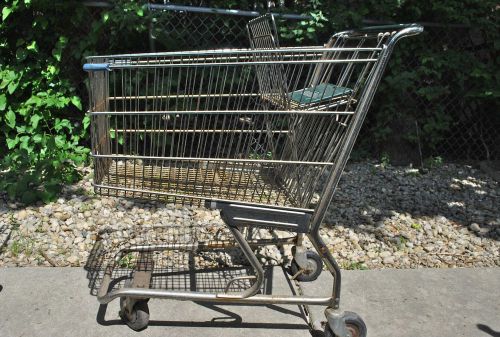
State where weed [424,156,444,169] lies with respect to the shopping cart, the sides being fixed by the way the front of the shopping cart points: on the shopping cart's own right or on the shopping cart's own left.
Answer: on the shopping cart's own right

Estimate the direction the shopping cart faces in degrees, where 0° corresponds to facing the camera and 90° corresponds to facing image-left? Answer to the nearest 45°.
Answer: approximately 90°

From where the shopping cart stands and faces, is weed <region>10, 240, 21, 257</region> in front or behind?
in front

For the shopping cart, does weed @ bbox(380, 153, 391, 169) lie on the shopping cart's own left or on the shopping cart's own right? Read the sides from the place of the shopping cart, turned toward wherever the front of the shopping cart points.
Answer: on the shopping cart's own right

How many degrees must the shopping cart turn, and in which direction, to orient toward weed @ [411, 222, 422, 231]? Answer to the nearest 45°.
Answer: approximately 135° to its right
